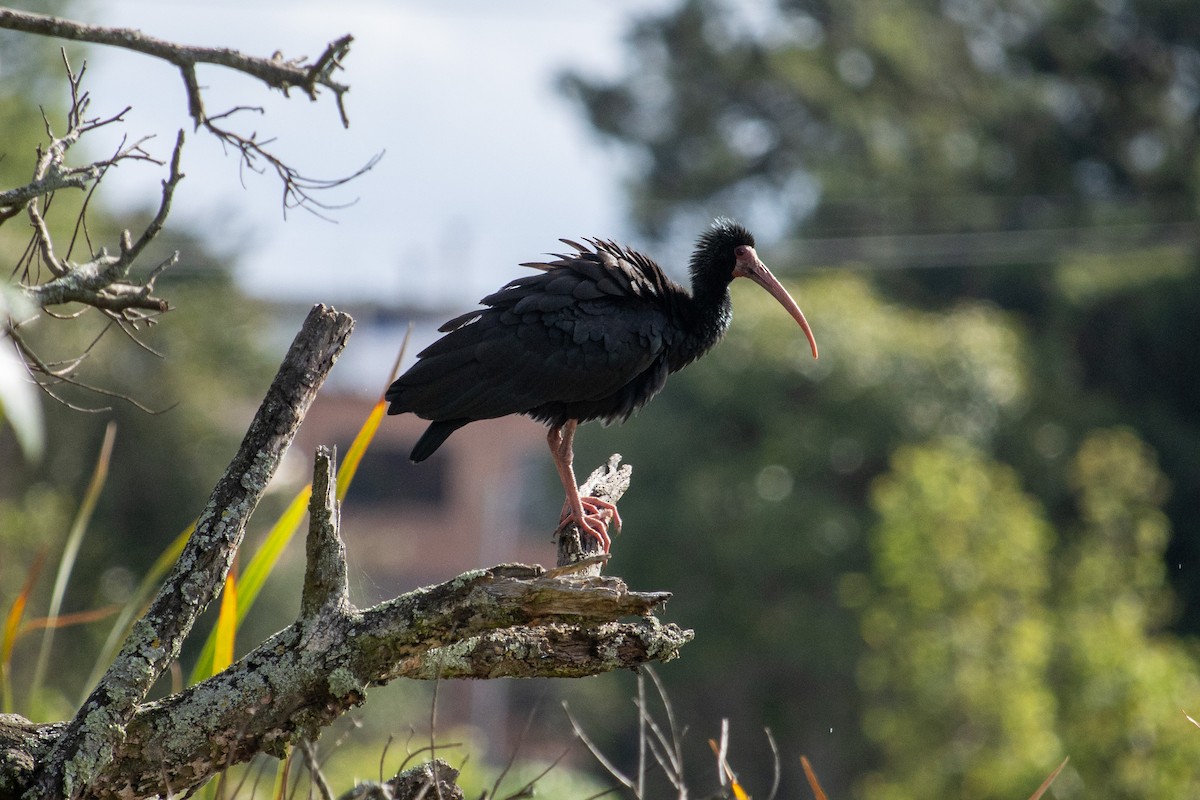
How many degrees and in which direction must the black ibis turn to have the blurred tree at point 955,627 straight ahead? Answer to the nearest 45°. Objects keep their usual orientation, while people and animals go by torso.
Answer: approximately 90° to its left

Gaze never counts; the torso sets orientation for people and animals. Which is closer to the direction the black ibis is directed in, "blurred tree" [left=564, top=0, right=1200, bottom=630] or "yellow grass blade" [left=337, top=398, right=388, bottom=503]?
the blurred tree

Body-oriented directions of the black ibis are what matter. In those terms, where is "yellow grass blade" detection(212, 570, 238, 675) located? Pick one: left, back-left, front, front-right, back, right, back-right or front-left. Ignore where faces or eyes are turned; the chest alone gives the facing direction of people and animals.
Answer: back-right

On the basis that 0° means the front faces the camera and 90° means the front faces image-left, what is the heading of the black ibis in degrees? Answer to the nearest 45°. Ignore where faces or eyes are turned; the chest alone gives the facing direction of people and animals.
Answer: approximately 270°

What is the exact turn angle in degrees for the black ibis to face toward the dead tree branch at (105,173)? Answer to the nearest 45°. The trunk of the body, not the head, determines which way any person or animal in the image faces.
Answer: approximately 135° to its right
